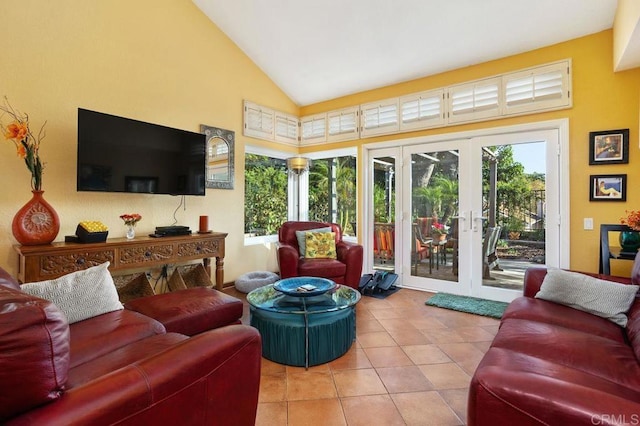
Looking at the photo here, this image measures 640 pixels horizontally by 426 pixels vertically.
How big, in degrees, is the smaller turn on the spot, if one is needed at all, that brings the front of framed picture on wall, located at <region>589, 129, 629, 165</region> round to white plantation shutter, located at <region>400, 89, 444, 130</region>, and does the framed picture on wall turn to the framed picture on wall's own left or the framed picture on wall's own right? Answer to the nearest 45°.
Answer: approximately 90° to the framed picture on wall's own right

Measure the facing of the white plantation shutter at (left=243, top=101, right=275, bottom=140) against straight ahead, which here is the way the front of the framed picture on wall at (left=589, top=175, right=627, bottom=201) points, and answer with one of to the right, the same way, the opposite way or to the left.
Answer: to the left

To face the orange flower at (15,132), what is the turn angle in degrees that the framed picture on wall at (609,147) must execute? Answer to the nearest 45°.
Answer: approximately 45° to its right

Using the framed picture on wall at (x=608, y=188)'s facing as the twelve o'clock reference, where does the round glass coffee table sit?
The round glass coffee table is roughly at 1 o'clock from the framed picture on wall.

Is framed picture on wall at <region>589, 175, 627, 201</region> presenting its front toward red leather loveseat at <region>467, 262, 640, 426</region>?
yes

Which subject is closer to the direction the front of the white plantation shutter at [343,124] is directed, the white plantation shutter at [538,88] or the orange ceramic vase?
the orange ceramic vase

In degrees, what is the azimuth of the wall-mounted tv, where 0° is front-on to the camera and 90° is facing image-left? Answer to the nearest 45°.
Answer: approximately 315°

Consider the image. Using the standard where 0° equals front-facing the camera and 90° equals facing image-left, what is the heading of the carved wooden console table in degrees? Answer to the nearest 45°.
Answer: approximately 315°

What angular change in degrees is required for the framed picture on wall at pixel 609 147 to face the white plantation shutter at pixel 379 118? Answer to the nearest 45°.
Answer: approximately 90° to its right

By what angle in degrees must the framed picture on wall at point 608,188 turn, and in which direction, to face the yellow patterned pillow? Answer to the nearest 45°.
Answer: approximately 45° to its right

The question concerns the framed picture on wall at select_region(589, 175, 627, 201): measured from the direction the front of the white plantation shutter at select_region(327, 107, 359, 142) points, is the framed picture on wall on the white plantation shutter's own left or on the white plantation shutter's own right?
on the white plantation shutter's own left

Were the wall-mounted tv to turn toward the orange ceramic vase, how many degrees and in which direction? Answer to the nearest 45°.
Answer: approximately 135° to its right

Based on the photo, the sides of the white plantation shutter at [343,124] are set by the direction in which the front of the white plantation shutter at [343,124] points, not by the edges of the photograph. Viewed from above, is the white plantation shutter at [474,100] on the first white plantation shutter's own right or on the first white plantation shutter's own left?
on the first white plantation shutter's own left

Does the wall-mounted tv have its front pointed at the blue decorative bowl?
yes

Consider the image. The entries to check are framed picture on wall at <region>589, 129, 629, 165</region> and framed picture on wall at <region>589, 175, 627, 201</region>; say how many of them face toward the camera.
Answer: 2

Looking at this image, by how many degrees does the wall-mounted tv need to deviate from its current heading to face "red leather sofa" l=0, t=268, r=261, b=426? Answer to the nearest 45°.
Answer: approximately 45° to its right
